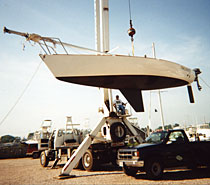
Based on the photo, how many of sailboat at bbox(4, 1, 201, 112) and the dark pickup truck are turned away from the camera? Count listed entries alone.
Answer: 0

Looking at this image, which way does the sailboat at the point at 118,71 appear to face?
to the viewer's left
